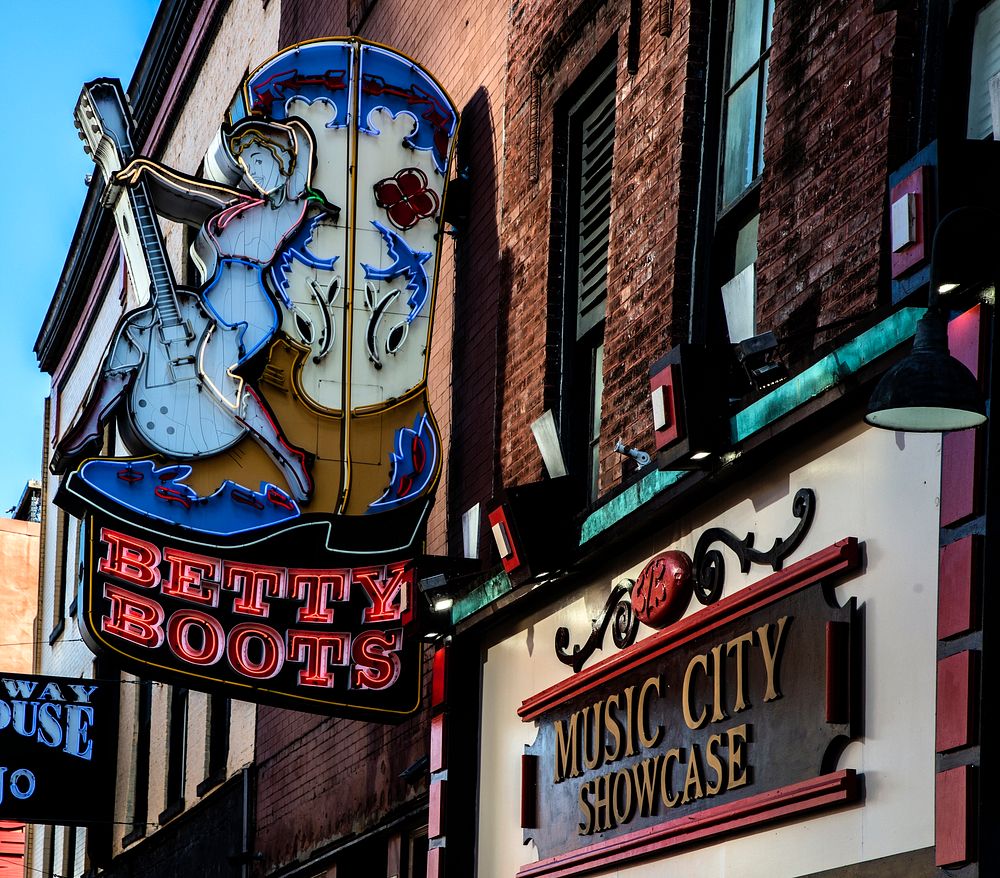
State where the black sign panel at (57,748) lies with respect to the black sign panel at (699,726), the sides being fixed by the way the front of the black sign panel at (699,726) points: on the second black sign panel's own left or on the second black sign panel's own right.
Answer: on the second black sign panel's own right

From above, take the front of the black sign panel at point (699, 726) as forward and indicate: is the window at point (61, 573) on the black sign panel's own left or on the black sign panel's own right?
on the black sign panel's own right

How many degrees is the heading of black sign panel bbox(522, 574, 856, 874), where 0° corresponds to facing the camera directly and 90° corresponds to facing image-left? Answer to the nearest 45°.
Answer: approximately 45°

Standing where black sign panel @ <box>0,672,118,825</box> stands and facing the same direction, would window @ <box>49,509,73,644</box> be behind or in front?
behind

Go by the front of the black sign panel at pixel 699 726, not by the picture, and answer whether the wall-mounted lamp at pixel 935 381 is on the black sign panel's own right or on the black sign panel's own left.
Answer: on the black sign panel's own left
